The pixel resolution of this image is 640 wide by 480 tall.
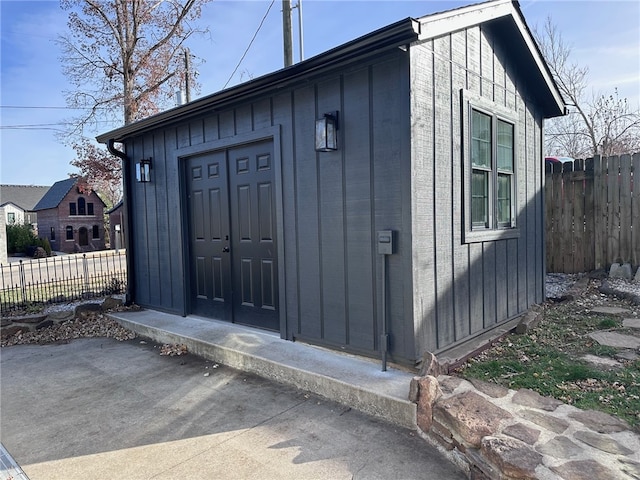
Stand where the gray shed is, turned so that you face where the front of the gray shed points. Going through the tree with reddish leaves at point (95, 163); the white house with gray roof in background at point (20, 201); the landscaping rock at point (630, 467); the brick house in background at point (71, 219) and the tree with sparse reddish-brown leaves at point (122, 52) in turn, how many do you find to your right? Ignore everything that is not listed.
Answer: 4

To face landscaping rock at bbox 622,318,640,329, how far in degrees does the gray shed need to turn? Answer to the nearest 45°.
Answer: approximately 135° to its left

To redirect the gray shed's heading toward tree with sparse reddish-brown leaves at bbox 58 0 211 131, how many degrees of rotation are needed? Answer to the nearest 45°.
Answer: approximately 90° to its right

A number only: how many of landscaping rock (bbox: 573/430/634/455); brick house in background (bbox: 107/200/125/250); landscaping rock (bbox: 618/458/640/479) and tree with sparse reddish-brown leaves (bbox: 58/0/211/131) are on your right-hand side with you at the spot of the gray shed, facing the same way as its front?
2

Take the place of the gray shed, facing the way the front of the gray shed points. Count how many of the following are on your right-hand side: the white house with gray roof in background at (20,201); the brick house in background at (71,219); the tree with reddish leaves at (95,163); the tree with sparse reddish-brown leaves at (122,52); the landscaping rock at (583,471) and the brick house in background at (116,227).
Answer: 5

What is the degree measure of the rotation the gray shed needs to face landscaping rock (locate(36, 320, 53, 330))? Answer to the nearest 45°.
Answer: approximately 45° to its right

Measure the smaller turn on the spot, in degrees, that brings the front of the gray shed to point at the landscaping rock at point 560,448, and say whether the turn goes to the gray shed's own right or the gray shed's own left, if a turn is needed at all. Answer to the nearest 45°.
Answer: approximately 45° to the gray shed's own left

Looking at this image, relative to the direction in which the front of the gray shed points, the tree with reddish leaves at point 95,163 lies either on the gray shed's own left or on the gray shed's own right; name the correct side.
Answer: on the gray shed's own right

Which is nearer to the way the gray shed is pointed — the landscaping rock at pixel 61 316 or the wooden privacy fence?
the landscaping rock

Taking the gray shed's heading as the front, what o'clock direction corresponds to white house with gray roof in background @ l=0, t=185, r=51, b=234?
The white house with gray roof in background is roughly at 3 o'clock from the gray shed.

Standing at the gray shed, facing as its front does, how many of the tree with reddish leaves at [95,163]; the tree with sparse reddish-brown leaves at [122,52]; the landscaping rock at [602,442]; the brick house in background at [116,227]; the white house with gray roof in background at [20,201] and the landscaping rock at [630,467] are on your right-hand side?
4

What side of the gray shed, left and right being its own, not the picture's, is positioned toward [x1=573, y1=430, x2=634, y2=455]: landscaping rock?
left

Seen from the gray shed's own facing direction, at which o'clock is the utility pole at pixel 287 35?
The utility pole is roughly at 4 o'clock from the gray shed.

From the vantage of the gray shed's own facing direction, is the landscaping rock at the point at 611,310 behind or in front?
behind

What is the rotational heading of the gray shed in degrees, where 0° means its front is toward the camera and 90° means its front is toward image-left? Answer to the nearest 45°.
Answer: approximately 45°

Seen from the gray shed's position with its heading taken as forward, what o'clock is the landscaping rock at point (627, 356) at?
The landscaping rock is roughly at 8 o'clock from the gray shed.

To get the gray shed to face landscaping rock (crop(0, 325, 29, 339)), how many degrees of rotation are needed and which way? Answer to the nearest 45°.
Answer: approximately 45° to its right

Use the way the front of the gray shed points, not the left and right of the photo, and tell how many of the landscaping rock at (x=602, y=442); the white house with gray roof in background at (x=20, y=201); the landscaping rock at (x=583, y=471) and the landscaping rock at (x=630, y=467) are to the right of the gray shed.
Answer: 1
